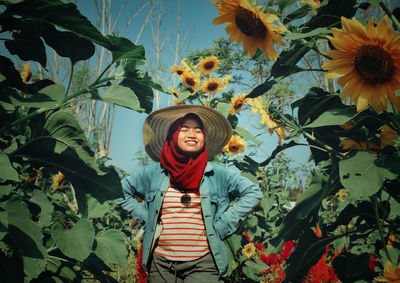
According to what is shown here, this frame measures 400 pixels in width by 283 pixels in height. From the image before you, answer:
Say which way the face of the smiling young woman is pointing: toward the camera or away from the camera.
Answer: toward the camera

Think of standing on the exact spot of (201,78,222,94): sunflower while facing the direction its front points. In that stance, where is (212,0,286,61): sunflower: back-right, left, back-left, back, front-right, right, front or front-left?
front

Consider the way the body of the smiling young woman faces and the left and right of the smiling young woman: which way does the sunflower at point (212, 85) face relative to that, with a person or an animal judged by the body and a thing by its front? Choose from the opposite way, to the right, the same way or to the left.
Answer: the same way

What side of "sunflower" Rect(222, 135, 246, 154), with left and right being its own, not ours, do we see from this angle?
front

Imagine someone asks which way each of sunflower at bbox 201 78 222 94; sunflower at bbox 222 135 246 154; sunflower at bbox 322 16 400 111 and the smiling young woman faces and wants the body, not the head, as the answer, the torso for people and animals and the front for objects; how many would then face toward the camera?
4

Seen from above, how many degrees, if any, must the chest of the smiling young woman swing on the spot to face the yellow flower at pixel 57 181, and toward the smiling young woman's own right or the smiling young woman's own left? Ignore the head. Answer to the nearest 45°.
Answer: approximately 135° to the smiling young woman's own right

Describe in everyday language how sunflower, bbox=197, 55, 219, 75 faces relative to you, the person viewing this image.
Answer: facing the viewer

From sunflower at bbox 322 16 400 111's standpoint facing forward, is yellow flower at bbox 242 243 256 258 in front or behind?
behind
